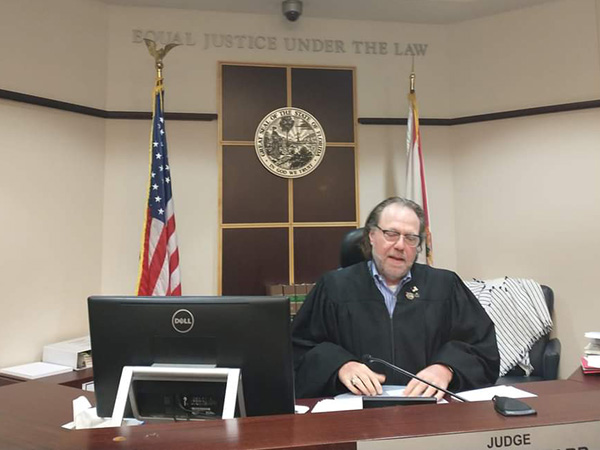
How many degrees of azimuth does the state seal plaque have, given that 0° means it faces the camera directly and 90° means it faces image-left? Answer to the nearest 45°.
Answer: approximately 0°

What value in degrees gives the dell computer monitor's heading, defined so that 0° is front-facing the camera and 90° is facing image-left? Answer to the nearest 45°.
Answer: approximately 180°

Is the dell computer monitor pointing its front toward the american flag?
yes

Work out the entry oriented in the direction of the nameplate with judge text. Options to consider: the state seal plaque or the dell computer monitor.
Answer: the state seal plaque

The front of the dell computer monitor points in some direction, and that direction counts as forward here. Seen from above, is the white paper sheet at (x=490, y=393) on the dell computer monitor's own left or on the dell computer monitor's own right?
on the dell computer monitor's own right

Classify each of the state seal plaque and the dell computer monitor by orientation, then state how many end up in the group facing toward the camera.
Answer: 1

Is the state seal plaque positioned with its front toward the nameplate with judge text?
yes
